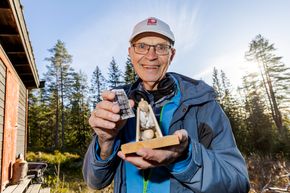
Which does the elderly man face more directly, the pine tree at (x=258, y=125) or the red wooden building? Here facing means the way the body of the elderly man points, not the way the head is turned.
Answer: the red wooden building

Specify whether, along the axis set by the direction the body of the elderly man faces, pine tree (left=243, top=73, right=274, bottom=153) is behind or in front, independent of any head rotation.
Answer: behind

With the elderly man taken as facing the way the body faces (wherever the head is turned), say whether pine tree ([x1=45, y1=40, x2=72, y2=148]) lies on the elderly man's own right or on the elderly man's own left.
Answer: on the elderly man's own right

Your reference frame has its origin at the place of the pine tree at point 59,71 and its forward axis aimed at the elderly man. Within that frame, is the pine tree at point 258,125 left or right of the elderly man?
left

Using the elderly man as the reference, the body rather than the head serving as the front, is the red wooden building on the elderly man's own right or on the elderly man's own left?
on the elderly man's own right

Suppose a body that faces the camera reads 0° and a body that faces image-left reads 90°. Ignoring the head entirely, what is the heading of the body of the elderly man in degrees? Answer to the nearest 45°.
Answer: approximately 45°
